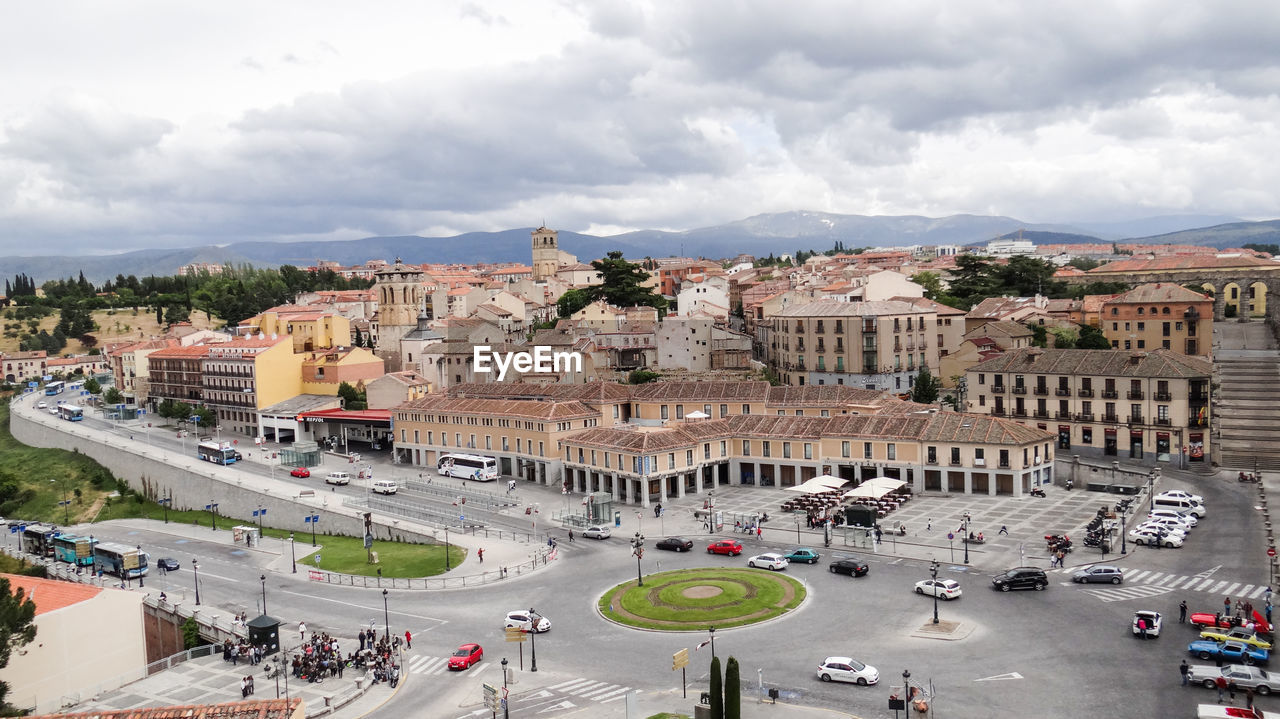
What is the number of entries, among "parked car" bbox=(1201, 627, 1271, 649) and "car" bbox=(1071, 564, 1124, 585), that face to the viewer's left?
2

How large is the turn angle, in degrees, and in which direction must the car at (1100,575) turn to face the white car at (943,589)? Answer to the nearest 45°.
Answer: approximately 45° to its left

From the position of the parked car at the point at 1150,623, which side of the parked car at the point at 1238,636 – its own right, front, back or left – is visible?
front

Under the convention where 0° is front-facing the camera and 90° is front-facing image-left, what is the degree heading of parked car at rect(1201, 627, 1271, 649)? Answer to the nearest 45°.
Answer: approximately 90°

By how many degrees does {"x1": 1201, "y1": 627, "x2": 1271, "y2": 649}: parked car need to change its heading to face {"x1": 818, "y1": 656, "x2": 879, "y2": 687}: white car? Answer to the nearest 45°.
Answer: approximately 45° to its left

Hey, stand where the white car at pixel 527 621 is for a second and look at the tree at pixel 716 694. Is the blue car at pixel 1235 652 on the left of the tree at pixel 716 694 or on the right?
left

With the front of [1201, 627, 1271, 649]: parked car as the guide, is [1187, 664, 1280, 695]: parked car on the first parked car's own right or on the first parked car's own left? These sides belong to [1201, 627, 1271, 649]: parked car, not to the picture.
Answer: on the first parked car's own left

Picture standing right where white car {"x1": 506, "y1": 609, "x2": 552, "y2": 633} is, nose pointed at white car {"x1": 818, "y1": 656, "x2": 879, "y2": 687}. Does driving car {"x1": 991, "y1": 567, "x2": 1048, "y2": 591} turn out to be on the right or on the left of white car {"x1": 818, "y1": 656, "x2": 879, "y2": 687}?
left

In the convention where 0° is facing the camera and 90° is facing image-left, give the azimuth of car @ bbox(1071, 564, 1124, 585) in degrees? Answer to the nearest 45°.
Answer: approximately 90°
